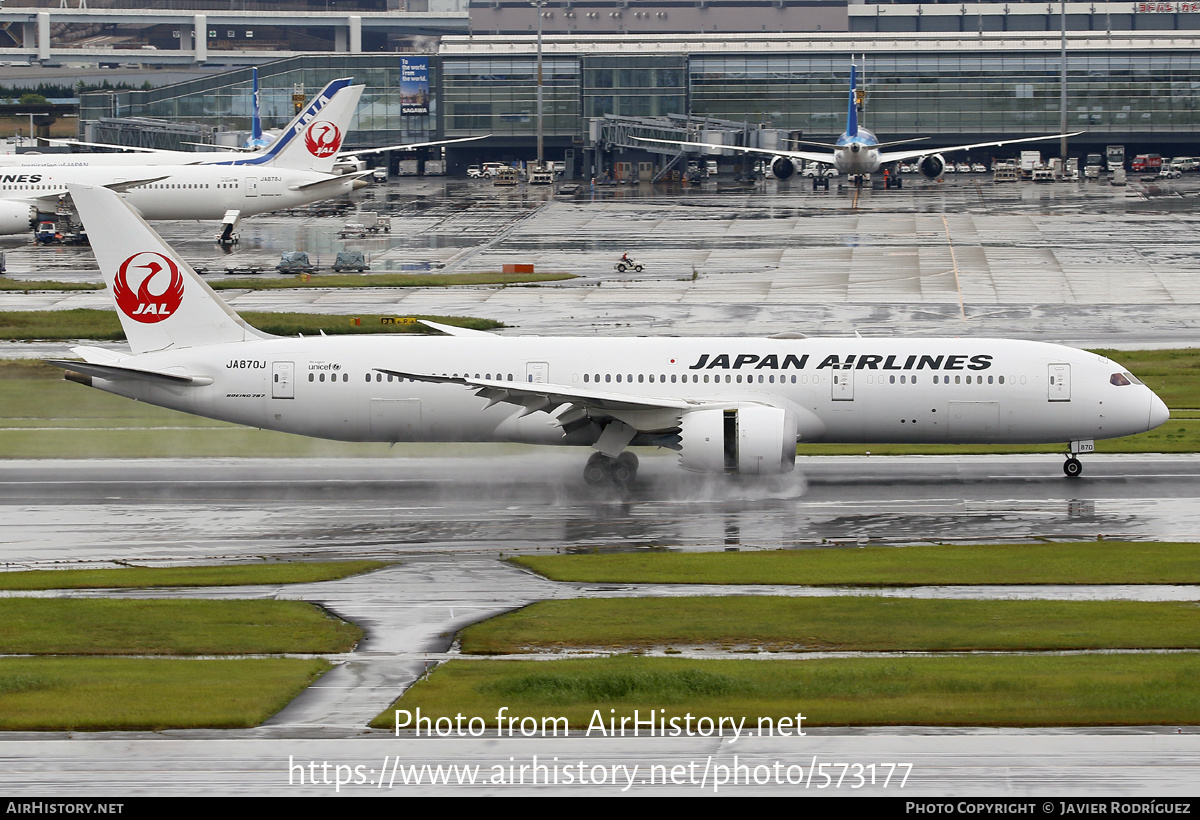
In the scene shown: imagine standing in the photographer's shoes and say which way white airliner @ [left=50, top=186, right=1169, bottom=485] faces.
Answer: facing to the right of the viewer
